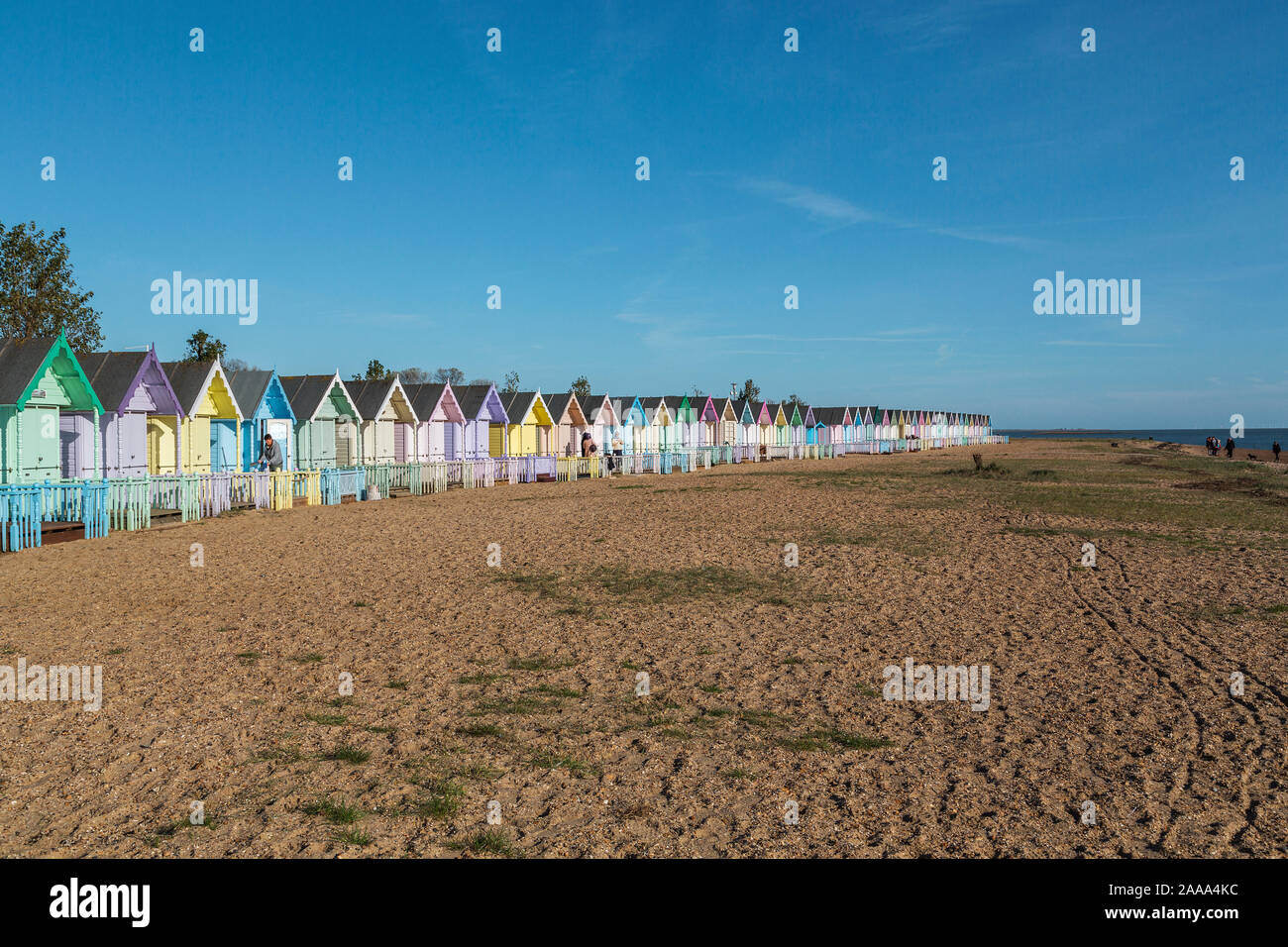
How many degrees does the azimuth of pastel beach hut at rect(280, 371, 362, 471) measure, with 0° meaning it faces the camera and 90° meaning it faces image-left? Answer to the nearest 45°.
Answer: approximately 315°

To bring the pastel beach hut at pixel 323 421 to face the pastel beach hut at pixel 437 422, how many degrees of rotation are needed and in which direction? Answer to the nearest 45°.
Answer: approximately 90° to its left

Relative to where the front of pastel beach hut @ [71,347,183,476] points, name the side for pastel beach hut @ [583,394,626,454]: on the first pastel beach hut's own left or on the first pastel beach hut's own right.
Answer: on the first pastel beach hut's own left

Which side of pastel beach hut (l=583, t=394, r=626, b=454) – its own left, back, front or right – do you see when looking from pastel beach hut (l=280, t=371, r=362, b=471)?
right

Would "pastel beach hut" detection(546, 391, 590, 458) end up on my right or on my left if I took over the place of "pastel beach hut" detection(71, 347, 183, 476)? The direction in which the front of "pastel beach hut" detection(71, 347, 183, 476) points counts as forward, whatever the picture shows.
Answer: on my left

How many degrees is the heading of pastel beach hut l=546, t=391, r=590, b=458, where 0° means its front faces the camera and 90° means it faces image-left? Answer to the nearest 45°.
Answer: approximately 315°

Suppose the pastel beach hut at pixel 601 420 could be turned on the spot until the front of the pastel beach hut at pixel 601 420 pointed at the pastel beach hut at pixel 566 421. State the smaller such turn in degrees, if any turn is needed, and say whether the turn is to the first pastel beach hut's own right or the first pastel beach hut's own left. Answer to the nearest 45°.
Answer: approximately 90° to the first pastel beach hut's own right

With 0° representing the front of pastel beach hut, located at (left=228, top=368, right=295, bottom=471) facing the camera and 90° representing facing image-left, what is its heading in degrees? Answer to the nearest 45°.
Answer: approximately 315°
